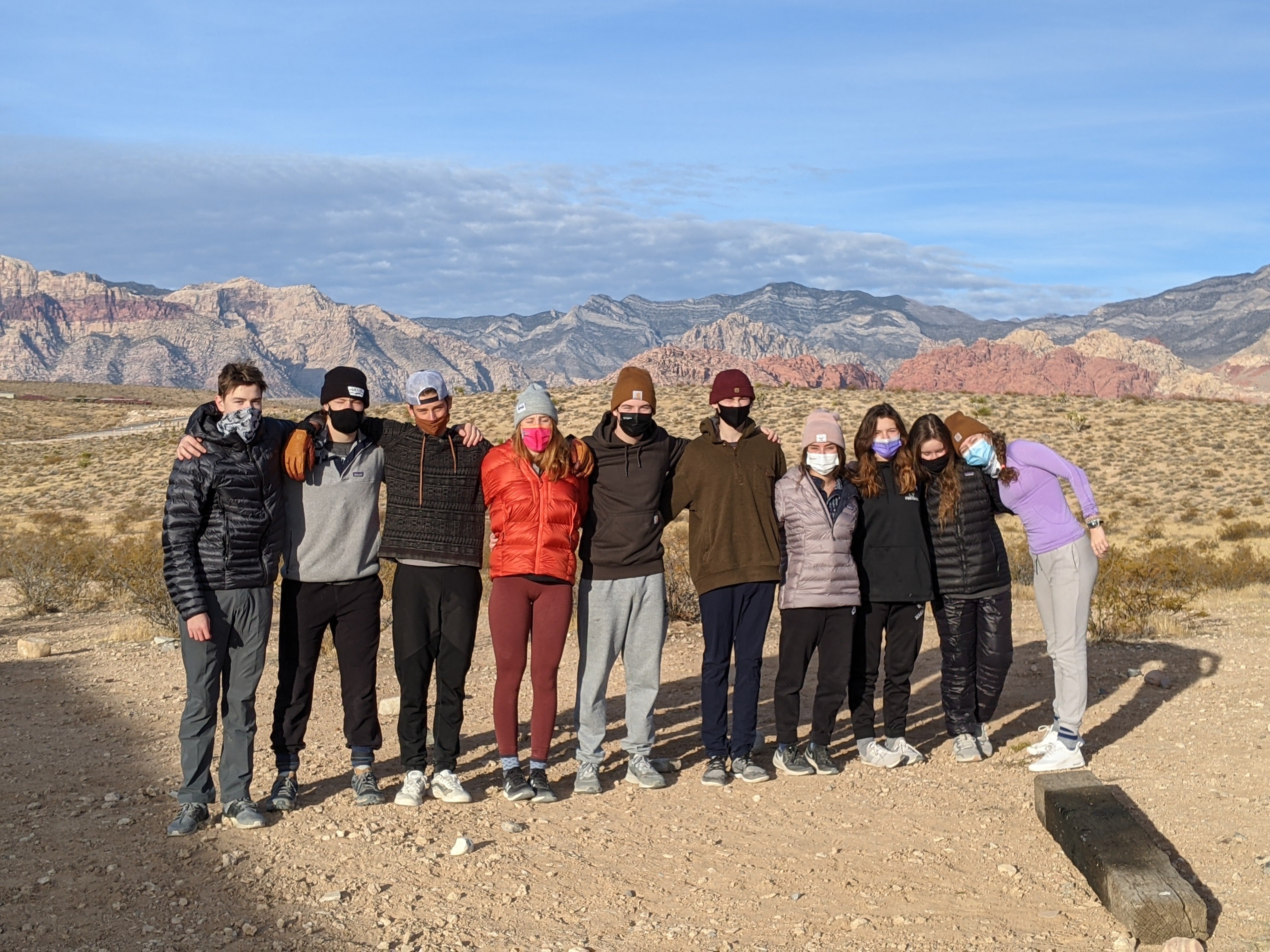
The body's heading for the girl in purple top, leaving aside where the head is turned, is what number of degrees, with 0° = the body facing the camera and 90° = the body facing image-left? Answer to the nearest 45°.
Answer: approximately 45°

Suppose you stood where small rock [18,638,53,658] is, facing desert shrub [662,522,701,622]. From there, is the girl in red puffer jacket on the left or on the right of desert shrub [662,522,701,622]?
right

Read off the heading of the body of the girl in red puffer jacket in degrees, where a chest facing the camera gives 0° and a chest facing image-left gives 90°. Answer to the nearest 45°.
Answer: approximately 0°

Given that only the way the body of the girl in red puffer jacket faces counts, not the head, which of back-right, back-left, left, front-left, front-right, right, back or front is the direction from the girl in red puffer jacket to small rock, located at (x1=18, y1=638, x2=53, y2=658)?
back-right

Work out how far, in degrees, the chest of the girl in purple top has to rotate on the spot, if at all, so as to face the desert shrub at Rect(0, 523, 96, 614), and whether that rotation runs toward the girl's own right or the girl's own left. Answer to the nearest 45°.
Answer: approximately 45° to the girl's own right

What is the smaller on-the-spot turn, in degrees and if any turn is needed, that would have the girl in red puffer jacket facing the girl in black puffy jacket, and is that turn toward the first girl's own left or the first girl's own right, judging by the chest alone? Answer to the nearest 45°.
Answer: approximately 90° to the first girl's own left
